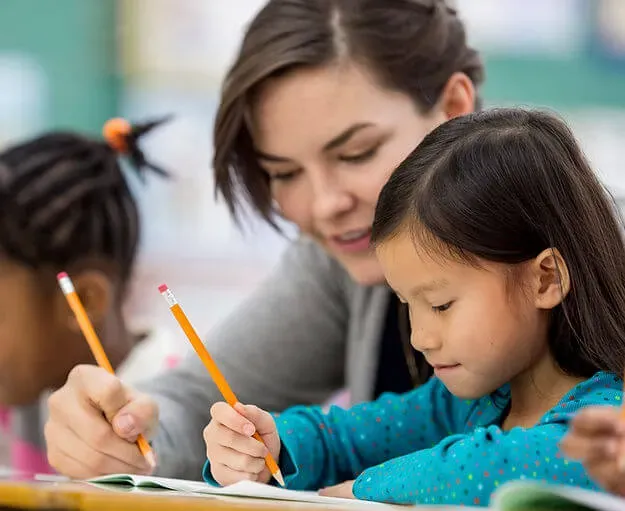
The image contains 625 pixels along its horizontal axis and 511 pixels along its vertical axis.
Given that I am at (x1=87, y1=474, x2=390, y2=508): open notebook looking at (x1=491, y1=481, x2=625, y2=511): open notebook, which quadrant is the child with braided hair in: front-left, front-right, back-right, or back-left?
back-left

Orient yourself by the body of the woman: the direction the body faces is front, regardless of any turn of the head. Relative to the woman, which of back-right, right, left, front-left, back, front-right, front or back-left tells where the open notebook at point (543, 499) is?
front-left
